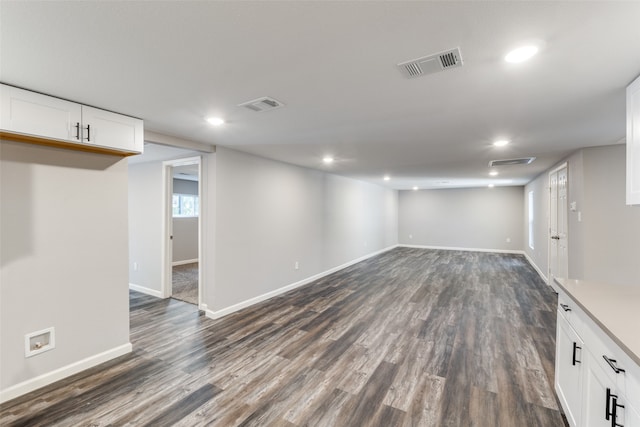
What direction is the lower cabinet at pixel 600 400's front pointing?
to the viewer's left

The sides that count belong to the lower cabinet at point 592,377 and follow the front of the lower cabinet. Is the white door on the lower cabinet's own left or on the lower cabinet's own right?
on the lower cabinet's own right

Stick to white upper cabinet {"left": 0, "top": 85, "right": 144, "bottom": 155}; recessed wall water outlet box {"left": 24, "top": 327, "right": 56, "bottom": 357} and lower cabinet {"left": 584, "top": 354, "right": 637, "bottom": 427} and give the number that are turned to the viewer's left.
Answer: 1

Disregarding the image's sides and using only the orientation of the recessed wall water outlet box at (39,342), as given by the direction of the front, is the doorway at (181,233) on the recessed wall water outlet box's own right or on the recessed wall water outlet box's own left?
on the recessed wall water outlet box's own left

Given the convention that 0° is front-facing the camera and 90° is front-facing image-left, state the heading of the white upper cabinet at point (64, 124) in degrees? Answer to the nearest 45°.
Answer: approximately 315°

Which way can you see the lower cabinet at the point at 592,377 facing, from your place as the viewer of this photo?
facing to the left of the viewer

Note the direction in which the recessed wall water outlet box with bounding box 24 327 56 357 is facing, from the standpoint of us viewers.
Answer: facing the viewer and to the right of the viewer
